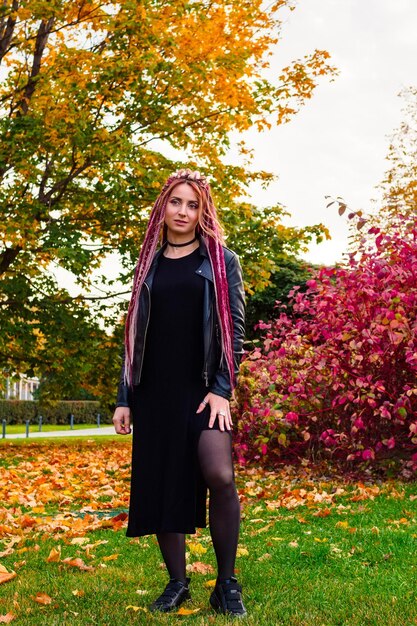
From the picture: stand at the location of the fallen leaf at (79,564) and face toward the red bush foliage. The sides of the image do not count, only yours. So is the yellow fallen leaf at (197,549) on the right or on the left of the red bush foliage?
right

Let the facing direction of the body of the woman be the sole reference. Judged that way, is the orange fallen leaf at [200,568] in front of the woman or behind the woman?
behind

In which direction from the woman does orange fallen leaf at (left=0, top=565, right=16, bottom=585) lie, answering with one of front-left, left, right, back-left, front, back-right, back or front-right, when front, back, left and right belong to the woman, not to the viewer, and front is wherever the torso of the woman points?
back-right

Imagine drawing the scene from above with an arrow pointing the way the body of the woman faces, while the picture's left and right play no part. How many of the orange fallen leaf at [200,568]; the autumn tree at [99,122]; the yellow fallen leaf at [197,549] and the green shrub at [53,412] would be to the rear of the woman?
4

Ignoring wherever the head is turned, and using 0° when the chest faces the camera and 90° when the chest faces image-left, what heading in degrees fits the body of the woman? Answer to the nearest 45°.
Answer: approximately 0°

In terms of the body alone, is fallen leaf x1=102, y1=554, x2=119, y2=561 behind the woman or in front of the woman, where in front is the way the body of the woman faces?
behind

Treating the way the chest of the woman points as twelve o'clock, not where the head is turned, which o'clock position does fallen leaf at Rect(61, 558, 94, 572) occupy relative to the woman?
The fallen leaf is roughly at 5 o'clock from the woman.

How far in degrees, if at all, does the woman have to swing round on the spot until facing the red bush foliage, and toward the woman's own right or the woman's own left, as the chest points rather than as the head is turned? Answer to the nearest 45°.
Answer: approximately 180°

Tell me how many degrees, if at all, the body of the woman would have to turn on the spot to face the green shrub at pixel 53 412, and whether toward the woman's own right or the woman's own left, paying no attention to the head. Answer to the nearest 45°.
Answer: approximately 180°

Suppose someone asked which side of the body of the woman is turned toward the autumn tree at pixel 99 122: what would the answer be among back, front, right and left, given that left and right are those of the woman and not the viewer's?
back
